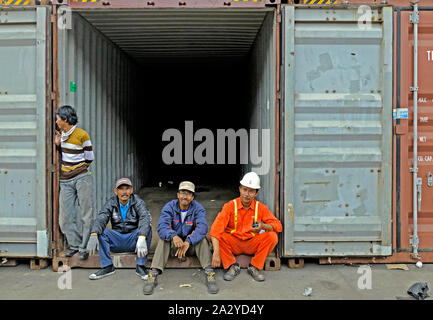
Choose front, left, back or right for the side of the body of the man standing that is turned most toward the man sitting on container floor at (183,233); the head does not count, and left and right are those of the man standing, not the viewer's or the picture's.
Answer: left

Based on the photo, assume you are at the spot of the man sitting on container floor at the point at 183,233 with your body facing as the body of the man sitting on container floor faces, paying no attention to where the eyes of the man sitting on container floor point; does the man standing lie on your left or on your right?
on your right

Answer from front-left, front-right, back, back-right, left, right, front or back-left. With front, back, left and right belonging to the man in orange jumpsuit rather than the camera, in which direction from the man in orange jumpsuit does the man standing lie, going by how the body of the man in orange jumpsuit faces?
right

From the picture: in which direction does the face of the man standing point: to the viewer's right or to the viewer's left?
to the viewer's left

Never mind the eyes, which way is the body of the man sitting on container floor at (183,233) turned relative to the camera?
toward the camera

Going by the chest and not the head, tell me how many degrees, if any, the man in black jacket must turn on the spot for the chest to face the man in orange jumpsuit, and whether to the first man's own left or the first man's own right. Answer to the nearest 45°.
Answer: approximately 90° to the first man's own left

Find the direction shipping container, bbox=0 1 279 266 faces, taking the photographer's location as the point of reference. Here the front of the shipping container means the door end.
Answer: facing the viewer

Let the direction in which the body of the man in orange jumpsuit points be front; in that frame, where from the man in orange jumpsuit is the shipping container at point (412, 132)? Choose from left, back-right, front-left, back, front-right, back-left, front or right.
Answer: left

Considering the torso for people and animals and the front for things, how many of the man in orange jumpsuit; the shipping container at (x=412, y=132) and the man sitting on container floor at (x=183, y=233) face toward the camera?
3

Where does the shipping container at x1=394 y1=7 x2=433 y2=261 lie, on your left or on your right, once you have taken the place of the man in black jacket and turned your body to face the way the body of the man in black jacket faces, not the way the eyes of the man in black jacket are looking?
on your left

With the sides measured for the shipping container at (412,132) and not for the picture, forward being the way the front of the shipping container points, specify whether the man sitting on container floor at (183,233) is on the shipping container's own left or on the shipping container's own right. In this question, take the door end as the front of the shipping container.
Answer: on the shipping container's own right

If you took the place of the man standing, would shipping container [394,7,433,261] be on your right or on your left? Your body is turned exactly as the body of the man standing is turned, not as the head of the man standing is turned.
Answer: on your left

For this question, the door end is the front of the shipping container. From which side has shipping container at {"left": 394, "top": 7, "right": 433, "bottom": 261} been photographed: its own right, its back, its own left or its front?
front
